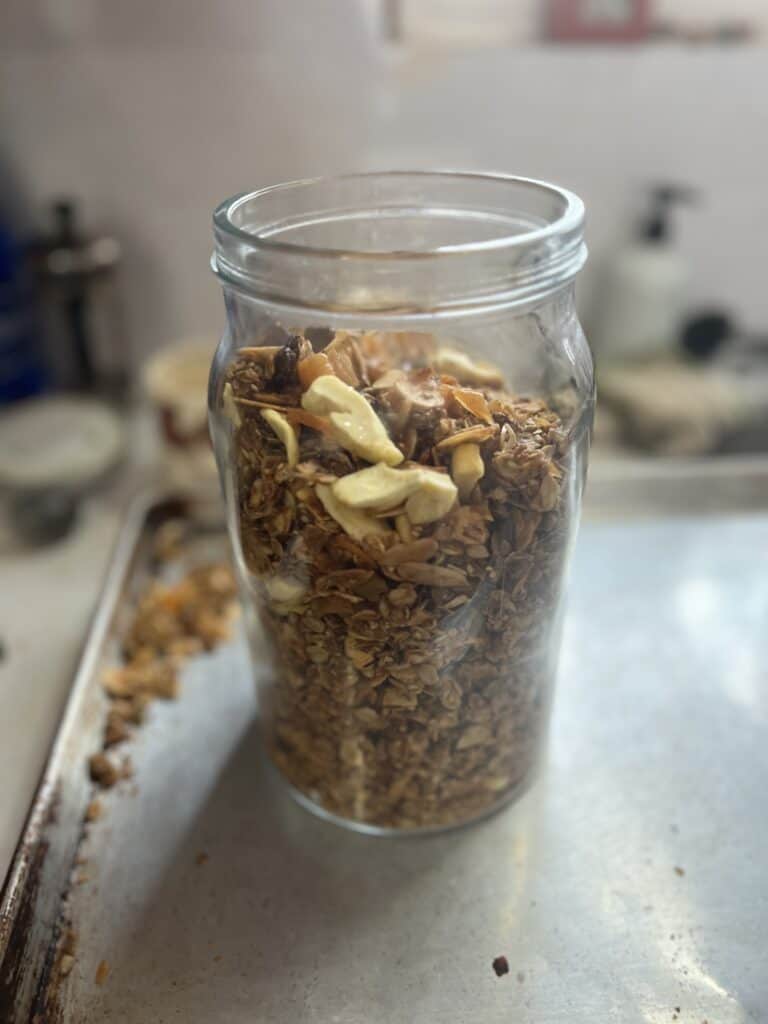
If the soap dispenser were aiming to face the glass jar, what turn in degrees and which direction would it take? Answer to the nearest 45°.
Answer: approximately 90° to its right

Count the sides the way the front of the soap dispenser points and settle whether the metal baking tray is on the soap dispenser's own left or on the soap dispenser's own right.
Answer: on the soap dispenser's own right

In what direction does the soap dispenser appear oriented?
to the viewer's right
